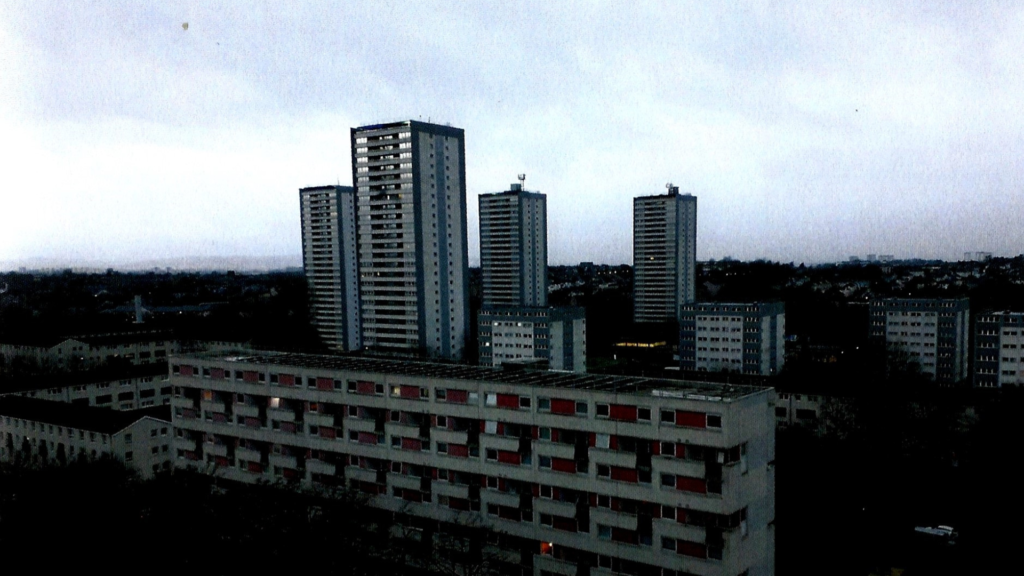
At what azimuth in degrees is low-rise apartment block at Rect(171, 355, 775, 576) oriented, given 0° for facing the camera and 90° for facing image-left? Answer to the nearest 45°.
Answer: approximately 45°

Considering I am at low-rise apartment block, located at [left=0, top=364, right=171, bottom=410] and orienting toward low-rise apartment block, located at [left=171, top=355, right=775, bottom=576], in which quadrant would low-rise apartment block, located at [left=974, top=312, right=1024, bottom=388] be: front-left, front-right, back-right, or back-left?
front-left

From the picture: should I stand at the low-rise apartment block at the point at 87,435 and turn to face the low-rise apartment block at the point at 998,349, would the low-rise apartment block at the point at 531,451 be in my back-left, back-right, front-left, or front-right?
front-right

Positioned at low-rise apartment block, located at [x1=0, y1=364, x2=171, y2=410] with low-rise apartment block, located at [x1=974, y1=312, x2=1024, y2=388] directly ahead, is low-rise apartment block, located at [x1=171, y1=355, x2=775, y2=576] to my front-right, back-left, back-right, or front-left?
front-right

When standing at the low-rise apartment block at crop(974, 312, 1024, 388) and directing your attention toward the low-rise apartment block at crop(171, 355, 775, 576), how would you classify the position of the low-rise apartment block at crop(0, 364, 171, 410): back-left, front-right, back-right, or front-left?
front-right

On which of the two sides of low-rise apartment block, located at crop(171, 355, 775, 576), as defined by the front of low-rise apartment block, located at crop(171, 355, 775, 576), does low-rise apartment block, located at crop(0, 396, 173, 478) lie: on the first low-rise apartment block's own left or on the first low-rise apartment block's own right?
on the first low-rise apartment block's own right

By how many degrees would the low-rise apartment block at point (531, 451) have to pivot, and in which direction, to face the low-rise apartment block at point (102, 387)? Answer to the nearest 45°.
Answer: approximately 90° to its right

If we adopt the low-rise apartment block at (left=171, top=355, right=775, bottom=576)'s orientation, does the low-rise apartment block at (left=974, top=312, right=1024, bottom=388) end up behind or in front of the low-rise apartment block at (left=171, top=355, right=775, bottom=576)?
behind
